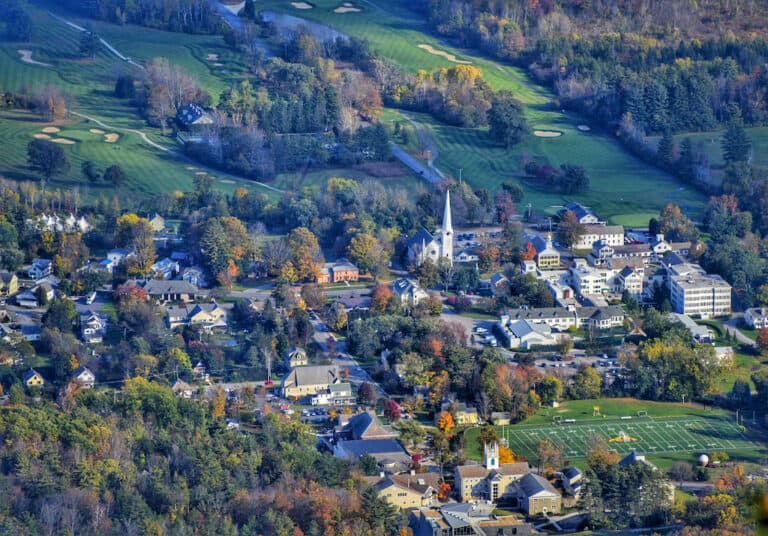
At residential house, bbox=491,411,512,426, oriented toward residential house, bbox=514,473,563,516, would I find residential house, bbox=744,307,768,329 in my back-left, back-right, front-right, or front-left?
back-left

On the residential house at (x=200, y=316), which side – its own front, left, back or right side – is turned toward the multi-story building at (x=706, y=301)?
left

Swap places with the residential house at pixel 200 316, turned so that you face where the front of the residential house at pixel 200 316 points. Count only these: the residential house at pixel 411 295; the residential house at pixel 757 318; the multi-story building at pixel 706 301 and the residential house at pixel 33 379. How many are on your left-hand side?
3

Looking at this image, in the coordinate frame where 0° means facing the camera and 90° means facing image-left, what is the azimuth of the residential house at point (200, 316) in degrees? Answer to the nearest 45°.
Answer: approximately 0°

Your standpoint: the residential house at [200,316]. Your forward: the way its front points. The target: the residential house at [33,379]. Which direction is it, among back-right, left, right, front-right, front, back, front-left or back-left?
front-right

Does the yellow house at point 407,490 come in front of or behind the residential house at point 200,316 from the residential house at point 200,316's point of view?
in front

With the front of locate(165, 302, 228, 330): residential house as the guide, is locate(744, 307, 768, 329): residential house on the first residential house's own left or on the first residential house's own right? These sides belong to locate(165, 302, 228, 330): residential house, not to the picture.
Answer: on the first residential house's own left

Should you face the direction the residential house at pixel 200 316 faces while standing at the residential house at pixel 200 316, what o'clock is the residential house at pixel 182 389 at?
the residential house at pixel 182 389 is roughly at 12 o'clock from the residential house at pixel 200 316.

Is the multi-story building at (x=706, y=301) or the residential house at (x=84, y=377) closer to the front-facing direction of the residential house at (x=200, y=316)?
the residential house

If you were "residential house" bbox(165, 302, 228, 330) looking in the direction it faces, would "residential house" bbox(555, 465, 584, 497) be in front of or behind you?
in front

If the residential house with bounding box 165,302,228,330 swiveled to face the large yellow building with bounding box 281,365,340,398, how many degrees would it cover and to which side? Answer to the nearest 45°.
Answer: approximately 45° to its left

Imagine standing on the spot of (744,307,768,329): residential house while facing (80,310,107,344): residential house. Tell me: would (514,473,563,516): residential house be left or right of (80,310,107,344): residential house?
left

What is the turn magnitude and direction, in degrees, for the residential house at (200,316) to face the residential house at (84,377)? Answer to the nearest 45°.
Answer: approximately 45° to its right
